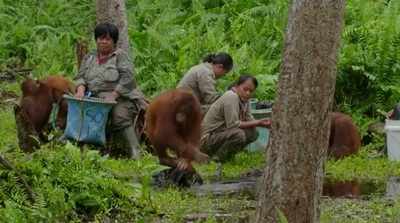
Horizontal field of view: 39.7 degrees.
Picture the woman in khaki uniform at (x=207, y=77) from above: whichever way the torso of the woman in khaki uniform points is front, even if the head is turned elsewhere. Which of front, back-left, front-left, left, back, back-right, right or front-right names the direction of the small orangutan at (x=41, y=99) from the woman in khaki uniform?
back

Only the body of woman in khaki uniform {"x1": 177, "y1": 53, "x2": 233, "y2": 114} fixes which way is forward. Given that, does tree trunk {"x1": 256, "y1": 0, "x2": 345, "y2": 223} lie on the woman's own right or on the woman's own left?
on the woman's own right

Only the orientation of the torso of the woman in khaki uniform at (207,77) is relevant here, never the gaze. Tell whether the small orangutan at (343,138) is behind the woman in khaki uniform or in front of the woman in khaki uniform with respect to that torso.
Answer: in front

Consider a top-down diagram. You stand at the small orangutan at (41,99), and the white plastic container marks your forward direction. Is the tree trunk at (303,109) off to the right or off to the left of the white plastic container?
right

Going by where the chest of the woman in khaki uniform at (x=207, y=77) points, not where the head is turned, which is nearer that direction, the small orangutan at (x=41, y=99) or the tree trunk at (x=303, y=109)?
the tree trunk

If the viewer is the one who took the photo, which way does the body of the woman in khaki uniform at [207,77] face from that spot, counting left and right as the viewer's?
facing to the right of the viewer
